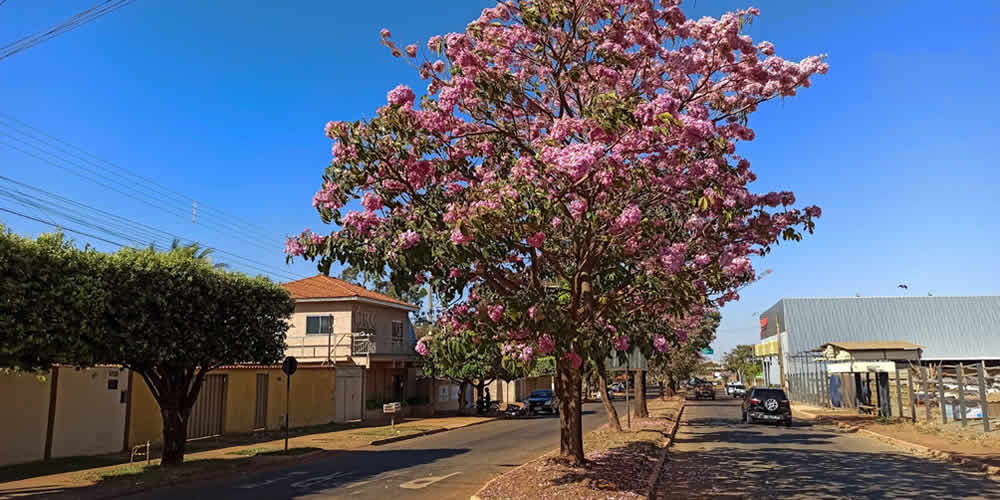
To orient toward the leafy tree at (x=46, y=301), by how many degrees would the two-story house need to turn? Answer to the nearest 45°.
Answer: approximately 45° to its right

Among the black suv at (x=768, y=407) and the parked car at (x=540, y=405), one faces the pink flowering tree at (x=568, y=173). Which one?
the parked car at (x=540, y=405)

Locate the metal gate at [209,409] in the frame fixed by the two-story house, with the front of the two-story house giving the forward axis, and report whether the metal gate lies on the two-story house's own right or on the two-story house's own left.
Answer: on the two-story house's own right

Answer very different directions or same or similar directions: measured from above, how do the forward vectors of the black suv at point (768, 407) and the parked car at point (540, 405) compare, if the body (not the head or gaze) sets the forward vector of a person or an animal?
very different directions

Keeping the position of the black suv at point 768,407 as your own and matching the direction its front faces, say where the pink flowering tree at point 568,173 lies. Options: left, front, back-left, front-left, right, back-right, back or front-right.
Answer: back

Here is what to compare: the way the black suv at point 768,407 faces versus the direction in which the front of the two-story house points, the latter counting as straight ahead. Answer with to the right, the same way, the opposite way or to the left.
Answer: to the left

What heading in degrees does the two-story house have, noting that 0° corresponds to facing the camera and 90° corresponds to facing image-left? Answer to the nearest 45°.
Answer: approximately 315°

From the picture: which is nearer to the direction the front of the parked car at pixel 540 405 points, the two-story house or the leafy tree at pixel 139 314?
the leafy tree

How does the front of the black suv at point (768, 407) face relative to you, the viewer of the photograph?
facing away from the viewer

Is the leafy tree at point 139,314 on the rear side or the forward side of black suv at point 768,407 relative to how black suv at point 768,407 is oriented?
on the rear side

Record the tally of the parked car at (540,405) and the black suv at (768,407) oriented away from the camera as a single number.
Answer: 1

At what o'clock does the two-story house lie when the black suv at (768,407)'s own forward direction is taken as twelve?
The two-story house is roughly at 9 o'clock from the black suv.

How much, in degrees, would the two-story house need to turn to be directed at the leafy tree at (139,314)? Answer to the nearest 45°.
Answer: approximately 45° to its right
